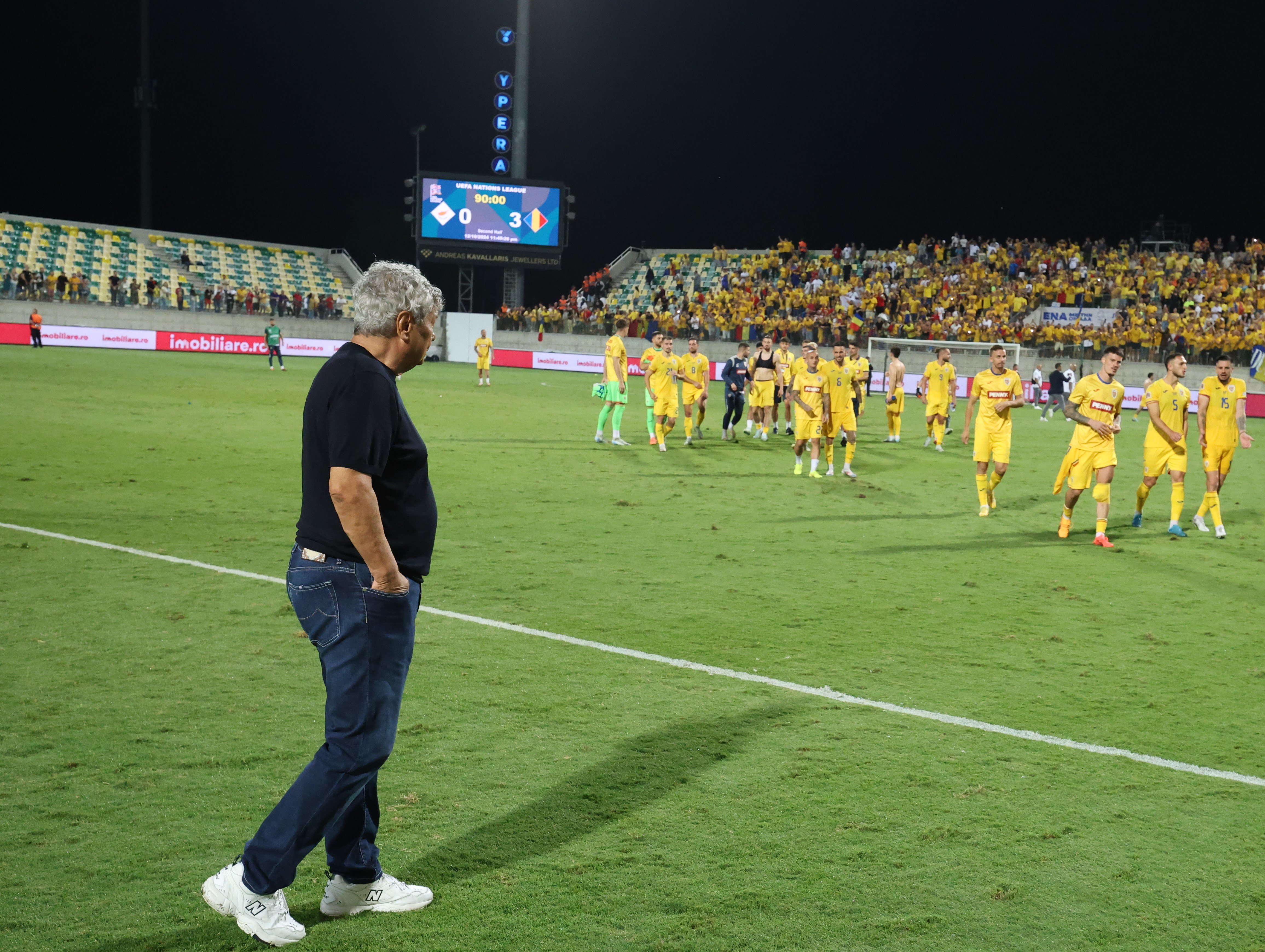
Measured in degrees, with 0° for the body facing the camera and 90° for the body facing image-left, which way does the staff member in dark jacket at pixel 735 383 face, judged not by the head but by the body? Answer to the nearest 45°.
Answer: approximately 315°

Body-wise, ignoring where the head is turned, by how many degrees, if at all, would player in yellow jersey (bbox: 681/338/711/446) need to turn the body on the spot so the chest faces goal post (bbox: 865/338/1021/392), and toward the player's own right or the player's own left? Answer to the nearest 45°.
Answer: approximately 180°

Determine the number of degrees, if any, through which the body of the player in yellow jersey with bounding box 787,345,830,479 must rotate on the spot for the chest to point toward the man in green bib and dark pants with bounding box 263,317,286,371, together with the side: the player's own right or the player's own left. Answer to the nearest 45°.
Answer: approximately 135° to the player's own right

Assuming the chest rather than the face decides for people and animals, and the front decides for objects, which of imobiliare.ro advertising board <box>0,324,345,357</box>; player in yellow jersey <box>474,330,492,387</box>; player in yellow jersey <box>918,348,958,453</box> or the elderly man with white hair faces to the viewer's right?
the elderly man with white hair

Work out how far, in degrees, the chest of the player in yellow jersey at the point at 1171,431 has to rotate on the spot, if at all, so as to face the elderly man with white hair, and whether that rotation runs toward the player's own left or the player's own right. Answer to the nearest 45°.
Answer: approximately 45° to the player's own right
